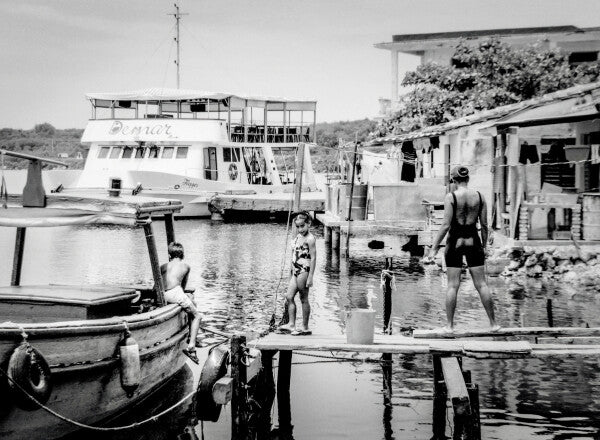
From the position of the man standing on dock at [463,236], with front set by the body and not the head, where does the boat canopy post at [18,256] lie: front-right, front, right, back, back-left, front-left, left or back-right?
left

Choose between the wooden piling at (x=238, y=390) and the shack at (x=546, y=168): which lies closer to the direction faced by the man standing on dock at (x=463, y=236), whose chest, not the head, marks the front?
the shack

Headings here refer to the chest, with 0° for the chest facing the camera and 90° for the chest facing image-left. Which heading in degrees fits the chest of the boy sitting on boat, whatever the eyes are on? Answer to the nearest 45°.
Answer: approximately 225°

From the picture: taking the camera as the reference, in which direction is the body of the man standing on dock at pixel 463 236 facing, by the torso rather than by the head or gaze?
away from the camera

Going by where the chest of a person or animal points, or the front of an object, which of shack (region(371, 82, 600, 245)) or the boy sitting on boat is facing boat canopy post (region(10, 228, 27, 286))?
the shack

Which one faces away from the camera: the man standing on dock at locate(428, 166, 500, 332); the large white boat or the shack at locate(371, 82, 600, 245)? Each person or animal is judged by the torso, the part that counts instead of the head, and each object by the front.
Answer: the man standing on dock

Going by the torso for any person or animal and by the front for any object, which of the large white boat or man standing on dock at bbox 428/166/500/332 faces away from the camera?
the man standing on dock

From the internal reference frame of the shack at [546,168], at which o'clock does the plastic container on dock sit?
The plastic container on dock is roughly at 11 o'clock from the shack.

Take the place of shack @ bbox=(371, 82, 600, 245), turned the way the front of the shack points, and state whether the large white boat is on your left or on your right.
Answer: on your right

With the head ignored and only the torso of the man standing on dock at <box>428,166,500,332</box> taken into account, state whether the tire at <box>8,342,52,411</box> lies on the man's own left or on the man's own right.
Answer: on the man's own left

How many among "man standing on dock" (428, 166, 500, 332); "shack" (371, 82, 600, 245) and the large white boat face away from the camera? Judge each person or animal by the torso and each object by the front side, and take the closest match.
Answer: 1

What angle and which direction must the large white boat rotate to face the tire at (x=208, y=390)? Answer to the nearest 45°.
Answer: approximately 45° to its left

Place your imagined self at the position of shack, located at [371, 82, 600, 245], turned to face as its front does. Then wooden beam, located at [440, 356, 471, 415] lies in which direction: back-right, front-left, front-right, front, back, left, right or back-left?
front-left

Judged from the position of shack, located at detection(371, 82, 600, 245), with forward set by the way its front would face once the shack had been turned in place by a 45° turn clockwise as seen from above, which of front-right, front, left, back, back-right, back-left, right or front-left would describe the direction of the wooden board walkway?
left

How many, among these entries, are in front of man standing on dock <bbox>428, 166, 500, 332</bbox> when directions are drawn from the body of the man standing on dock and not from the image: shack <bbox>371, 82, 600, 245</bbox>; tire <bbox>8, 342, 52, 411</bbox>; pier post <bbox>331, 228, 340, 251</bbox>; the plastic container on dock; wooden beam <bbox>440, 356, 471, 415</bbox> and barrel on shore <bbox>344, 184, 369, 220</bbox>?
3
